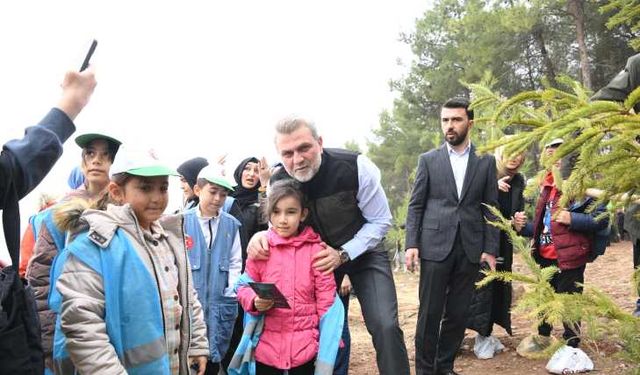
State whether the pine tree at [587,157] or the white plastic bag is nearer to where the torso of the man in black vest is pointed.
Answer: the pine tree

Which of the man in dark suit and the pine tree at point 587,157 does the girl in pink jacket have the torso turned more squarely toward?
the pine tree

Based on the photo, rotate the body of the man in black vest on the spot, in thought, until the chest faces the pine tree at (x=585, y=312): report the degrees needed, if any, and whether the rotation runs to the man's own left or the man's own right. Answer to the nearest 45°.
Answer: approximately 90° to the man's own left

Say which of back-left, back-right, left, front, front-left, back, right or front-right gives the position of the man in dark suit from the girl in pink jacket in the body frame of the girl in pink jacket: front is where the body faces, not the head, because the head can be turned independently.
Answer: back-left

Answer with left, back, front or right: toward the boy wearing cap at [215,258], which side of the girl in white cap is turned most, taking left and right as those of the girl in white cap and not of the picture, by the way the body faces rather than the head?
left

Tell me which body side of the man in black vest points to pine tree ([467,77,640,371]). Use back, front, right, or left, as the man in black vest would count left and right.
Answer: left

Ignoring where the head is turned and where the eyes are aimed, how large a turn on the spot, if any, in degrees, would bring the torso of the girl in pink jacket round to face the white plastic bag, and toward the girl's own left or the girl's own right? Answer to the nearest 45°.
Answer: approximately 90° to the girl's own left

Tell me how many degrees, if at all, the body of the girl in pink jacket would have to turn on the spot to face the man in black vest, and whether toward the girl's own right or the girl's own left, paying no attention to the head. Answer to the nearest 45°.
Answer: approximately 135° to the girl's own left

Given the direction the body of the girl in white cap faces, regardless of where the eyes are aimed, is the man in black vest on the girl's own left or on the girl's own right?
on the girl's own left

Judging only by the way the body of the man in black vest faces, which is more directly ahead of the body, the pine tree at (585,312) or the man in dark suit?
the pine tree

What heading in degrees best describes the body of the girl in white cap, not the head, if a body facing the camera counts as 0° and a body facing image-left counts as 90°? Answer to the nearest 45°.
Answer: approximately 315°

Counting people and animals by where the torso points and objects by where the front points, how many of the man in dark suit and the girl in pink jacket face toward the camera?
2

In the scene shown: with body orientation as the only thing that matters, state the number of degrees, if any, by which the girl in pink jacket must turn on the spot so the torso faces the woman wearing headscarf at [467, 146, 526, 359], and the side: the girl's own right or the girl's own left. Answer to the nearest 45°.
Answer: approximately 135° to the girl's own left

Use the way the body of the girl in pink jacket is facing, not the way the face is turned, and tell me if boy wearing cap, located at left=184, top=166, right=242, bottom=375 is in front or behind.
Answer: behind
